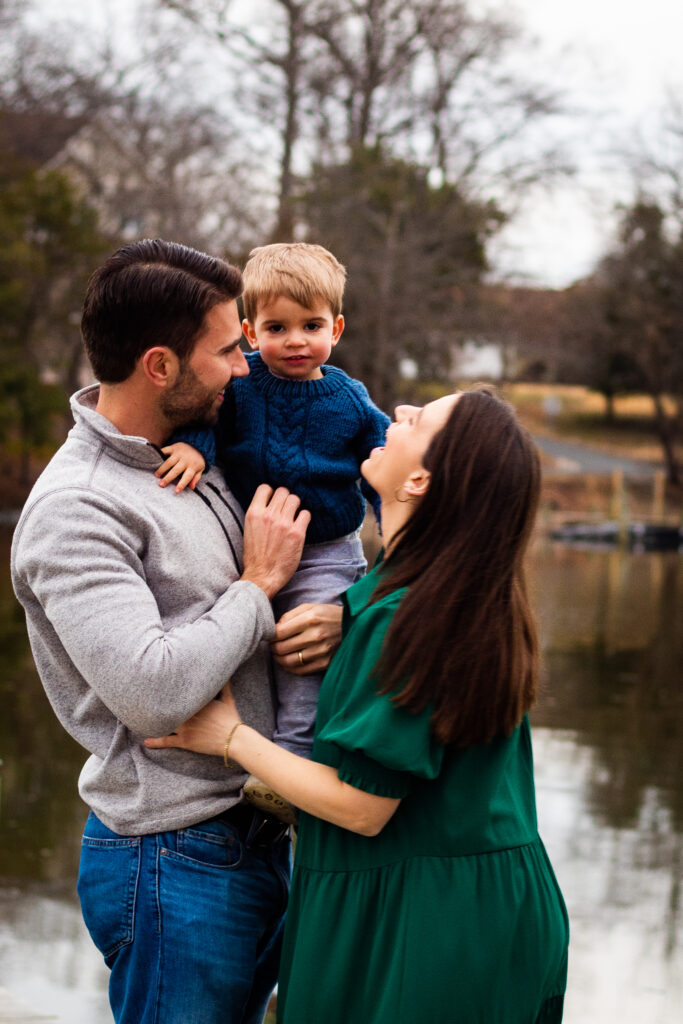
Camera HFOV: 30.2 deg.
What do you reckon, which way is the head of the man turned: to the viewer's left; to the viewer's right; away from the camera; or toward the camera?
to the viewer's right

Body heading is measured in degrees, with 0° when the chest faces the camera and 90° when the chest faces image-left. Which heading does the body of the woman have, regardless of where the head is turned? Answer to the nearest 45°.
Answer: approximately 90°

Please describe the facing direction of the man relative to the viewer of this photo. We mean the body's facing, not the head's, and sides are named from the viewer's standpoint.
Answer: facing to the right of the viewer

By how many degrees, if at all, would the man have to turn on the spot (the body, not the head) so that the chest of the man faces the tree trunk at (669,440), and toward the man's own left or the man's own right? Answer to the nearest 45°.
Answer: approximately 45° to the man's own left

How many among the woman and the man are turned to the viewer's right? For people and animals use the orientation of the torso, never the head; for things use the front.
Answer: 1

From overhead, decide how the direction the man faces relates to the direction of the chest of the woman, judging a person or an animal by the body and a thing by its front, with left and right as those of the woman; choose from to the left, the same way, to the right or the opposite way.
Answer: the opposite way

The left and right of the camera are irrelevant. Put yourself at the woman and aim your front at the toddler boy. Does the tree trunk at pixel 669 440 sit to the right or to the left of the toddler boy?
right

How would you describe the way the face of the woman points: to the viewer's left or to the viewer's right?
to the viewer's left

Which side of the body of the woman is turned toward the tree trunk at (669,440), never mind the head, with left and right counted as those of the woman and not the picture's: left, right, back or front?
right
